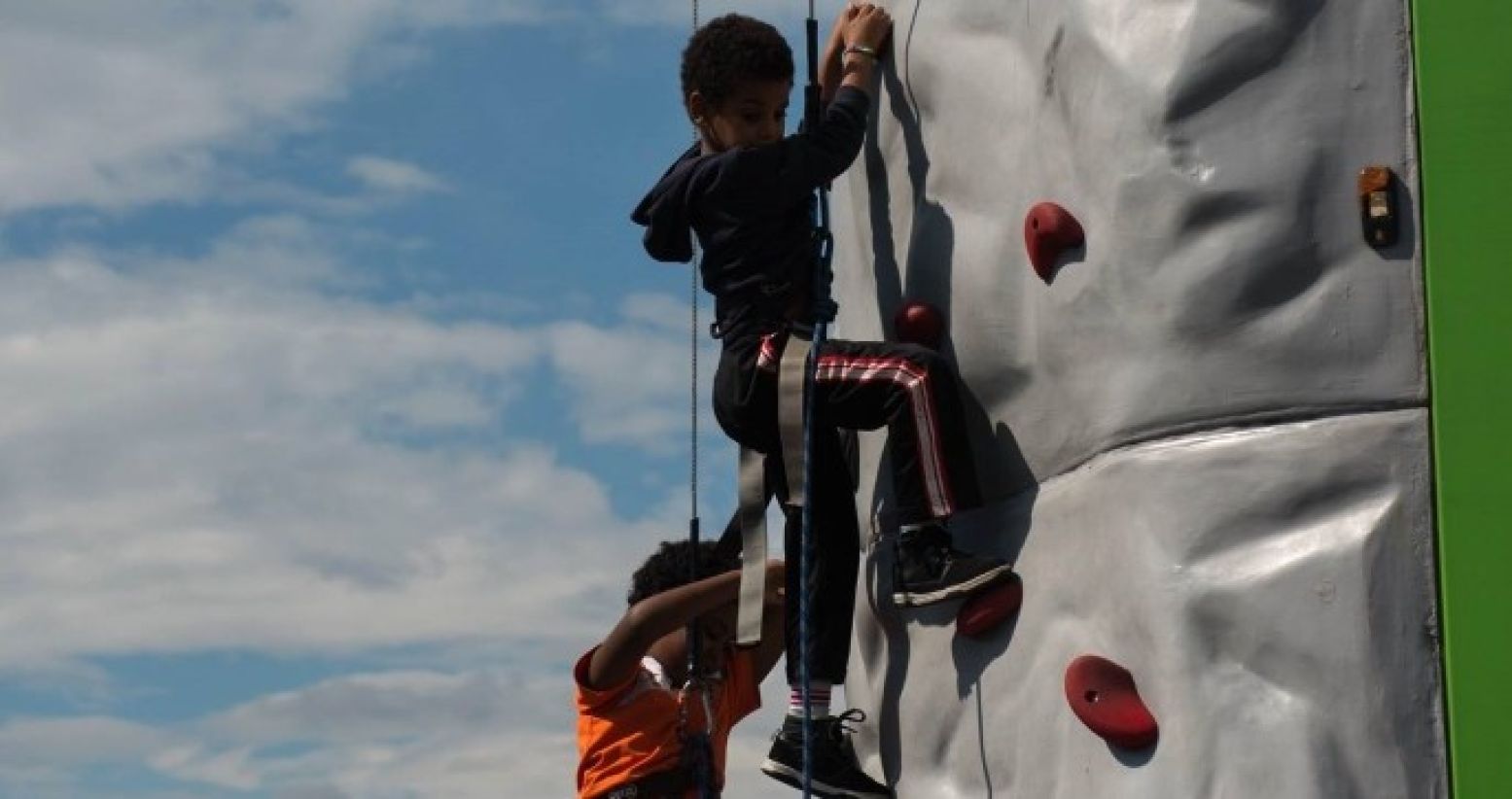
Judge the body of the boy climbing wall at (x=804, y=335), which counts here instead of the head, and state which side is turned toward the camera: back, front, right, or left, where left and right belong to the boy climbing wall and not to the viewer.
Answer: right
